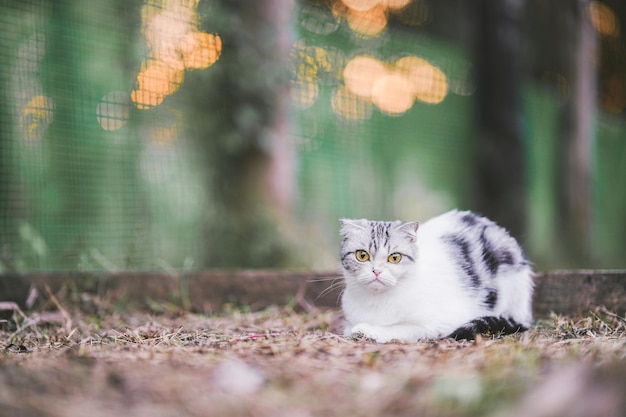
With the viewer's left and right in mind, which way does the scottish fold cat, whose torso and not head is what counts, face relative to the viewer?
facing the viewer and to the left of the viewer

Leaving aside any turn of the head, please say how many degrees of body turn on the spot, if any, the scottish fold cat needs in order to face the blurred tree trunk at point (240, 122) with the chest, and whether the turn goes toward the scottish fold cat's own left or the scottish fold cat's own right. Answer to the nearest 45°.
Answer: approximately 90° to the scottish fold cat's own right

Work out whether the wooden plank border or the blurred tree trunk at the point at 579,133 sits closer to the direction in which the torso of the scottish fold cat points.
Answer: the wooden plank border

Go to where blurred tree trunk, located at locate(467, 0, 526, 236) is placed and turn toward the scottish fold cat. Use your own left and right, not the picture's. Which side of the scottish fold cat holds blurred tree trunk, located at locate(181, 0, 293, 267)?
right

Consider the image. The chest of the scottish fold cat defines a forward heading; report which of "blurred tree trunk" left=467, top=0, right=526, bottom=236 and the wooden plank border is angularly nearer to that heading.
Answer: the wooden plank border

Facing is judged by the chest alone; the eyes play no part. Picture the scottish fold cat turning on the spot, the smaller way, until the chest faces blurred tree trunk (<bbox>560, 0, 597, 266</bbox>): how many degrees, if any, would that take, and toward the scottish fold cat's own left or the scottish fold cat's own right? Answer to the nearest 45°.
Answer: approximately 135° to the scottish fold cat's own right

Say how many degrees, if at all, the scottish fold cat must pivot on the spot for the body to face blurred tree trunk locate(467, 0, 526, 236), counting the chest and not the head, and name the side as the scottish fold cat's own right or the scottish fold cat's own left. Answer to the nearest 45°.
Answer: approximately 135° to the scottish fold cat's own right
